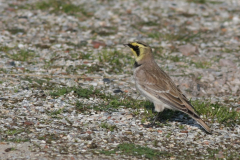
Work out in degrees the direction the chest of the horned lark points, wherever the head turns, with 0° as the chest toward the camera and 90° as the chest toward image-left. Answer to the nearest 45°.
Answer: approximately 90°

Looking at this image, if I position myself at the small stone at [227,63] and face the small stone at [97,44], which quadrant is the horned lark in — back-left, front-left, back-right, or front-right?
front-left

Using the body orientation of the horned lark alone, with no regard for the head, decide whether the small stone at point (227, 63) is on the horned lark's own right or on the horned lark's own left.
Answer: on the horned lark's own right

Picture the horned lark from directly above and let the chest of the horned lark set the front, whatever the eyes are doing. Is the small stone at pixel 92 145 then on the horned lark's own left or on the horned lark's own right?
on the horned lark's own left

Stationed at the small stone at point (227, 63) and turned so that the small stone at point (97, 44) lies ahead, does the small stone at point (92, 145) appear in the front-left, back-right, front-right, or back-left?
front-left

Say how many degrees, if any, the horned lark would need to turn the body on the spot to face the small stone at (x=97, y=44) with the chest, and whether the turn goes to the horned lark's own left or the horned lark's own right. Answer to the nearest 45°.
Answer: approximately 45° to the horned lark's own right

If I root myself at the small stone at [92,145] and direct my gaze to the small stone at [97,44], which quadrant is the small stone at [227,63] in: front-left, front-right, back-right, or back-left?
front-right
